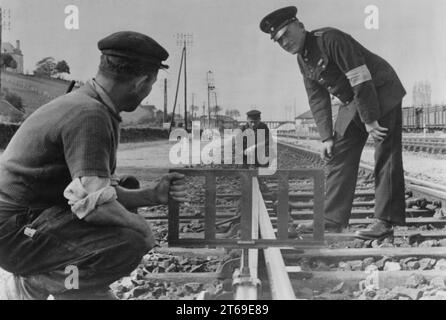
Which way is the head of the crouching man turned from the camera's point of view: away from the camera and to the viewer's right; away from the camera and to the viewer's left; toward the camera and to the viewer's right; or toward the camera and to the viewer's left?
away from the camera and to the viewer's right

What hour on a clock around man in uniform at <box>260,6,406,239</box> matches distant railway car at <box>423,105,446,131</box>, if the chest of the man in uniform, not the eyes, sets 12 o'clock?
The distant railway car is roughly at 5 o'clock from the man in uniform.

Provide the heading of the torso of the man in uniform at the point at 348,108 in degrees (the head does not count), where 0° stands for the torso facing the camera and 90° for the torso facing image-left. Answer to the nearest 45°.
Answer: approximately 45°

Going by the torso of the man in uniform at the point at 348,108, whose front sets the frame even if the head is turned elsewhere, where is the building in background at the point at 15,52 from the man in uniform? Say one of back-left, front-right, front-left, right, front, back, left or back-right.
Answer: front-right

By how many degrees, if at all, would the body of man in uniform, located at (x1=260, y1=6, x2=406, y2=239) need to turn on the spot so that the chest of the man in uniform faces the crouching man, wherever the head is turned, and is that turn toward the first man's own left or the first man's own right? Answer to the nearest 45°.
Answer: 0° — they already face them

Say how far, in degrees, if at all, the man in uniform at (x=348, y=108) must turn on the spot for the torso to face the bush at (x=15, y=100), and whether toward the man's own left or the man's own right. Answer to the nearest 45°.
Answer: approximately 45° to the man's own right

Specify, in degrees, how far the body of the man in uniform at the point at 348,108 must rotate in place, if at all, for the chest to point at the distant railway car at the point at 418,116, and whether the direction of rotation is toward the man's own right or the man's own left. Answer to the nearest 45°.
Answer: approximately 135° to the man's own right
